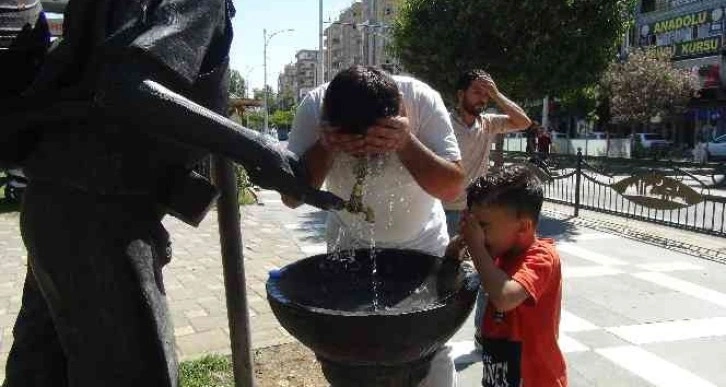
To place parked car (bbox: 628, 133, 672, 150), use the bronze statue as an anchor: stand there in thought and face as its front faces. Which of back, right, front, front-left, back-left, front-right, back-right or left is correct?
front-left

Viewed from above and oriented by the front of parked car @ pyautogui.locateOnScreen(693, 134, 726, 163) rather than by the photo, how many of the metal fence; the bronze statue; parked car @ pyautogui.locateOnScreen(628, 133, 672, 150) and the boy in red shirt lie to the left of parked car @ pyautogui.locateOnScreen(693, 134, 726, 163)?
3

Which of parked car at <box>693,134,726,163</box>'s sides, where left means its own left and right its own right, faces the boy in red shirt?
left

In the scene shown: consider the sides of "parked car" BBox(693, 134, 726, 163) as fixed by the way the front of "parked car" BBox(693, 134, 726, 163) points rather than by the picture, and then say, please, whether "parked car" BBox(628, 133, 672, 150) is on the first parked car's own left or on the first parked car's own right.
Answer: on the first parked car's own right

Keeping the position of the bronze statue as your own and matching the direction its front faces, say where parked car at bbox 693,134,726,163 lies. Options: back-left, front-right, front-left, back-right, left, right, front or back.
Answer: front-left

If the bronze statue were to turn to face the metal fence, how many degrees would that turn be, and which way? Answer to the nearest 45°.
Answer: approximately 45° to its left

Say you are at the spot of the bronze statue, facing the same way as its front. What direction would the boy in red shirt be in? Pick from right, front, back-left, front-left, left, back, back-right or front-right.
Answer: front

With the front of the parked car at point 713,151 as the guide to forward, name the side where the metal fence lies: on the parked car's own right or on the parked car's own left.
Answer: on the parked car's own left

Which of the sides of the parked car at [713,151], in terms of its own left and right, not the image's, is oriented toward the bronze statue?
left

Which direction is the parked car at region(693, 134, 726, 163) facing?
to the viewer's left

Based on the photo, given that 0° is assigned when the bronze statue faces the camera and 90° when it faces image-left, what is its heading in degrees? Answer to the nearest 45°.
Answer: approximately 270°

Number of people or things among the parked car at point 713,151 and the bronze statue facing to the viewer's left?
1
